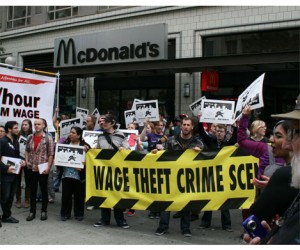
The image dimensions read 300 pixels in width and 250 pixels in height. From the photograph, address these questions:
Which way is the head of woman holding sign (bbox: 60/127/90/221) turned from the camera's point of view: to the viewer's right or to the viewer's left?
to the viewer's left

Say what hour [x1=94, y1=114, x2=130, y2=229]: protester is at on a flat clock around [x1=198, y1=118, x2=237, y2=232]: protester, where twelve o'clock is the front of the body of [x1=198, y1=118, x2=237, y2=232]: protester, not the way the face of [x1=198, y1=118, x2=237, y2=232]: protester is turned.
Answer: [x1=94, y1=114, x2=130, y2=229]: protester is roughly at 3 o'clock from [x1=198, y1=118, x2=237, y2=232]: protester.

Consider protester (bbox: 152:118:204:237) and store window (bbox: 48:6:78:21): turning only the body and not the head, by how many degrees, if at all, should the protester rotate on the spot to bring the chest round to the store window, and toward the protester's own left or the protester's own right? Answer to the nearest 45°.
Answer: approximately 135° to the protester's own right

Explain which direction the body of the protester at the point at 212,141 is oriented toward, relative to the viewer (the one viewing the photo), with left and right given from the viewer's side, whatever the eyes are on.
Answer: facing the viewer

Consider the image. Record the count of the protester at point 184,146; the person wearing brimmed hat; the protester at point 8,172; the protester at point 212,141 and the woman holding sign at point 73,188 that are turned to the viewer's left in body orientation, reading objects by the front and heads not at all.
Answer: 1

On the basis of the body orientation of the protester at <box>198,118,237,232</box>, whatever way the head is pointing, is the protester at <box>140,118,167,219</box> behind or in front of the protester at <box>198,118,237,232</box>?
behind

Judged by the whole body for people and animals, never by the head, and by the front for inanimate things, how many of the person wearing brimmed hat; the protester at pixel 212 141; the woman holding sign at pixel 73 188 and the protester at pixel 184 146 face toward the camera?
3

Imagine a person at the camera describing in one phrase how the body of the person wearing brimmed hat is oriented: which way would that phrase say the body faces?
to the viewer's left

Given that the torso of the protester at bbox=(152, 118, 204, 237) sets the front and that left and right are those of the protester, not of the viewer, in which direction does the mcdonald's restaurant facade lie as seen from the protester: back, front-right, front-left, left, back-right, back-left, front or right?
back

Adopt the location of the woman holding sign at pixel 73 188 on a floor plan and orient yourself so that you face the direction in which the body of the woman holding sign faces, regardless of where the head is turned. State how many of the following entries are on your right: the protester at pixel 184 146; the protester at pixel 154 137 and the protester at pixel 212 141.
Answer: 0

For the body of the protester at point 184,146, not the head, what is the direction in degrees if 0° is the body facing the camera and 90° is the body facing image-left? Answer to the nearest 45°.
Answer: approximately 0°

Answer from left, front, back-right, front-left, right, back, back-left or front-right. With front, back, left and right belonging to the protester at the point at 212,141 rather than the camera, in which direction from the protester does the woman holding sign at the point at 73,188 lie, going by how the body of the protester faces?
right
